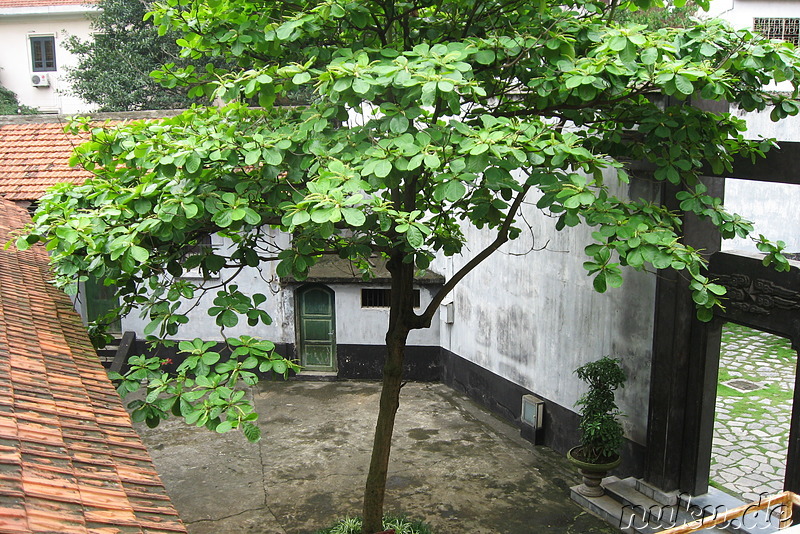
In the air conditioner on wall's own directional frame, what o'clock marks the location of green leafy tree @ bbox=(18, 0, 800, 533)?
The green leafy tree is roughly at 12 o'clock from the air conditioner on wall.

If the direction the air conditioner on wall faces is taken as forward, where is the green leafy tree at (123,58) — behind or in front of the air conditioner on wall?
in front

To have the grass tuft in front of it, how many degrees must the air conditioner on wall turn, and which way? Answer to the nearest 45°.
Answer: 0° — it already faces it

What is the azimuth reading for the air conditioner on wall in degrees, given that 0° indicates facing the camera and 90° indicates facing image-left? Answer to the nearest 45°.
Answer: approximately 0°

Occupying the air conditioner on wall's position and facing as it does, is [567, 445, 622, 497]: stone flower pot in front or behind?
in front

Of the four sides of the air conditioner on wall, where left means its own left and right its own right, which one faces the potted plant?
front
